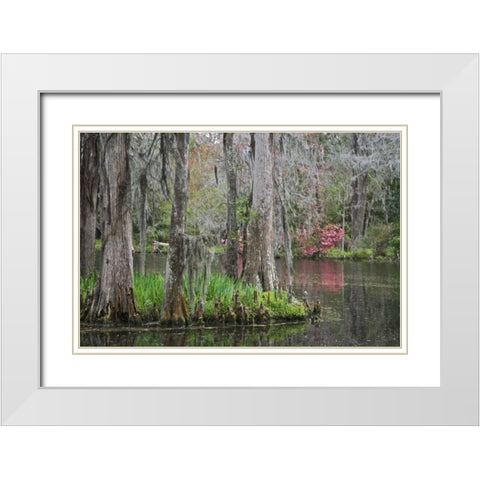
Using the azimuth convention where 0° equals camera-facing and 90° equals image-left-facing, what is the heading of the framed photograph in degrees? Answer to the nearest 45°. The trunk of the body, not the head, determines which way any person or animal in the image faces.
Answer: approximately 0°
